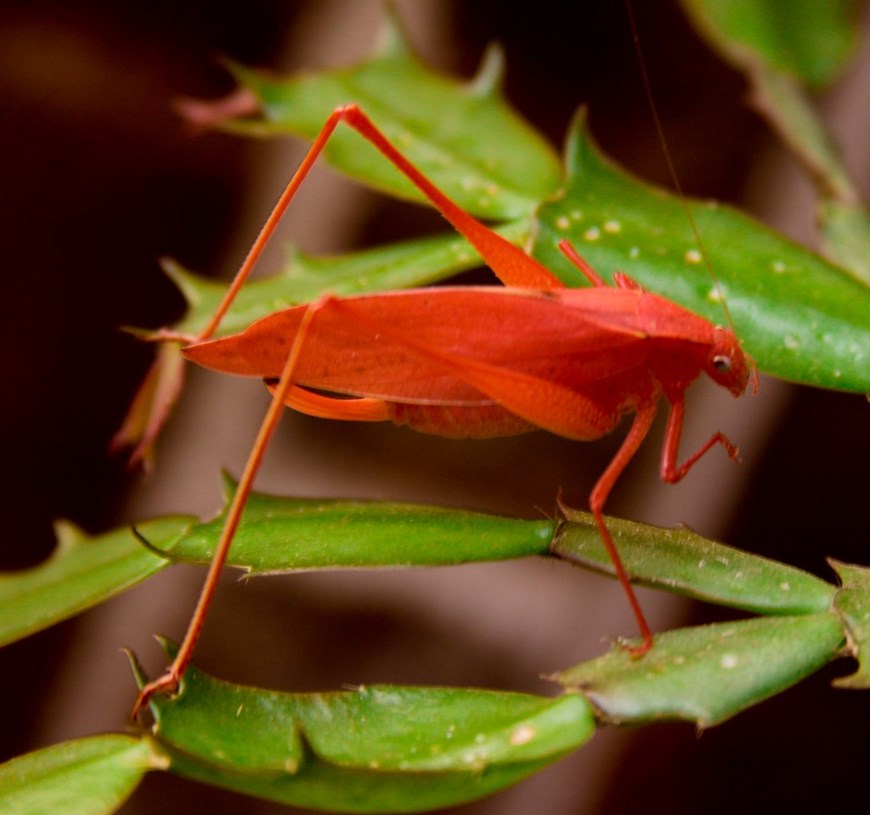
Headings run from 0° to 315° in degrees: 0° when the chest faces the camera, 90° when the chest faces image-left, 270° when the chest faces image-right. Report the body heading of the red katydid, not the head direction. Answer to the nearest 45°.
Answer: approximately 270°
